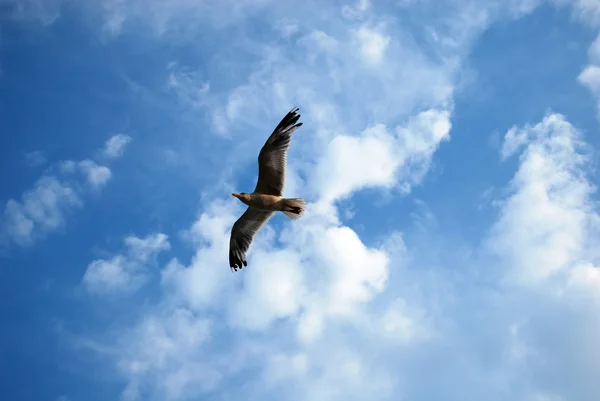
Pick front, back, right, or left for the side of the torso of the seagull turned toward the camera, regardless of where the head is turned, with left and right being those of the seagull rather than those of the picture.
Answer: left
